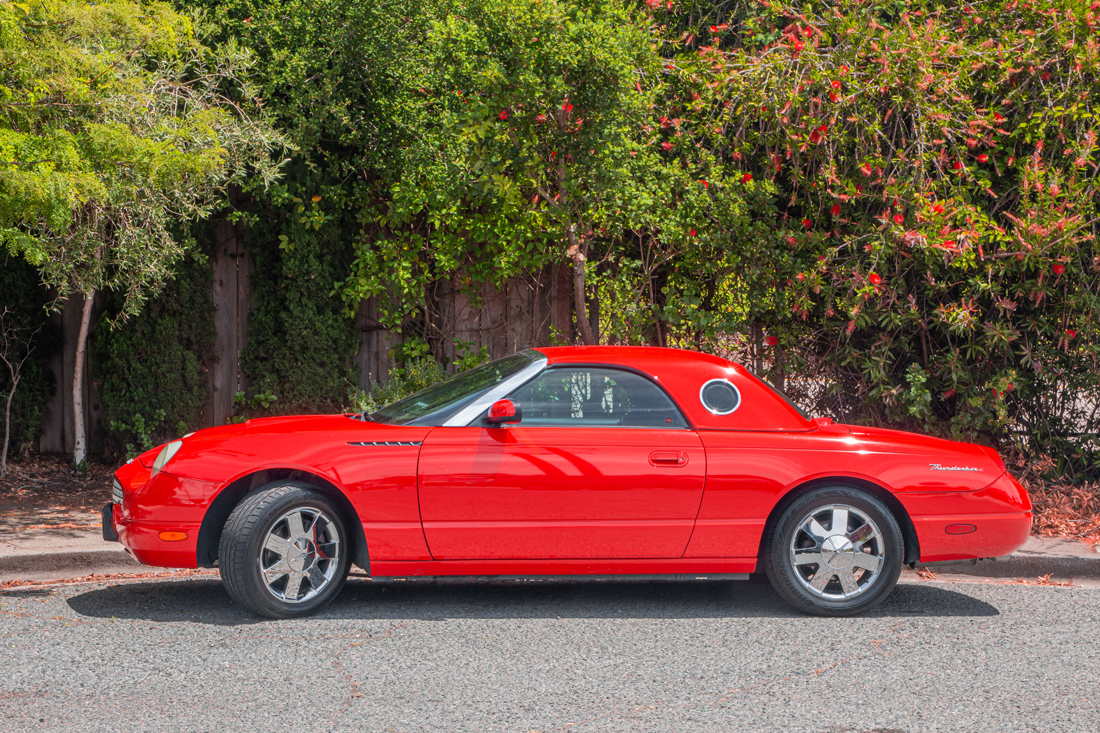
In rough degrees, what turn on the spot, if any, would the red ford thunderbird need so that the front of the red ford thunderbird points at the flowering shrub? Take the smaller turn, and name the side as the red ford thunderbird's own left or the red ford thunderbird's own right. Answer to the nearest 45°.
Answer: approximately 135° to the red ford thunderbird's own right

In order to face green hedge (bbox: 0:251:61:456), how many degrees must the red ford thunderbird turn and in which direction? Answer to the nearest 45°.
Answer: approximately 45° to its right

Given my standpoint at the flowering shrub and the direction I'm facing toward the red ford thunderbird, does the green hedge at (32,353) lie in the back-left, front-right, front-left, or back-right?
front-right

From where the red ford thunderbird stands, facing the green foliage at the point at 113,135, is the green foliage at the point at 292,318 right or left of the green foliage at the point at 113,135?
right

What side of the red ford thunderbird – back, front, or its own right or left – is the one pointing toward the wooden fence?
right

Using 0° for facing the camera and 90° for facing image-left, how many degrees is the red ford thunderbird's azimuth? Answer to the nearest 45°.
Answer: approximately 90°

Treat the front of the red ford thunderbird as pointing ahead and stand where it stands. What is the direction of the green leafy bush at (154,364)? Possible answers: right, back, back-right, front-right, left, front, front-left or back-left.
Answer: front-right

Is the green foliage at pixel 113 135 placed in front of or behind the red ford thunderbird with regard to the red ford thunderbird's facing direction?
in front

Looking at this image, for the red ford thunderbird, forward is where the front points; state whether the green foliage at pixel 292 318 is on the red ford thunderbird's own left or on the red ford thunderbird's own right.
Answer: on the red ford thunderbird's own right
